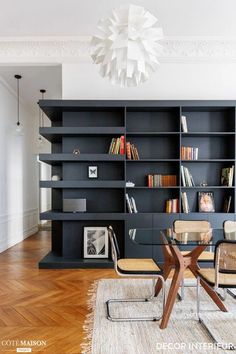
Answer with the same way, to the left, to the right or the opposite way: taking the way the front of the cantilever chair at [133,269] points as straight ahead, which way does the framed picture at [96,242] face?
to the right

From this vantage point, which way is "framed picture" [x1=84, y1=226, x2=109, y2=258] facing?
toward the camera

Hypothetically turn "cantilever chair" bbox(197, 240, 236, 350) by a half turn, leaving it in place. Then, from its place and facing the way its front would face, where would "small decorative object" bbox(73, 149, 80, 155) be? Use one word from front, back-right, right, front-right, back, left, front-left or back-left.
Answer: back

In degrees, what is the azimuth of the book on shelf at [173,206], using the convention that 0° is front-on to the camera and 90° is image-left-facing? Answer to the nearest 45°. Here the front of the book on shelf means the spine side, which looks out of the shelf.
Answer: approximately 0°

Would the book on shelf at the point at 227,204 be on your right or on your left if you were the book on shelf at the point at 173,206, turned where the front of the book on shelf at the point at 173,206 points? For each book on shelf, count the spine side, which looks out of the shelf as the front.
on your left

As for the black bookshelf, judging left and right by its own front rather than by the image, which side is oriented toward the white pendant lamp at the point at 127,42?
front

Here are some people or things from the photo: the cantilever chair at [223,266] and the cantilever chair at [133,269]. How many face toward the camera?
0

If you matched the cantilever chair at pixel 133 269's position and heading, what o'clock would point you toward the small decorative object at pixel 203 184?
The small decorative object is roughly at 10 o'clock from the cantilever chair.

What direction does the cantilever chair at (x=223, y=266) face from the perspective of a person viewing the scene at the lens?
facing away from the viewer and to the left of the viewer

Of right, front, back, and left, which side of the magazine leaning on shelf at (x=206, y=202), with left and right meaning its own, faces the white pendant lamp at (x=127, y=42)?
front

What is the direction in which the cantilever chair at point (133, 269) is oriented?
to the viewer's right

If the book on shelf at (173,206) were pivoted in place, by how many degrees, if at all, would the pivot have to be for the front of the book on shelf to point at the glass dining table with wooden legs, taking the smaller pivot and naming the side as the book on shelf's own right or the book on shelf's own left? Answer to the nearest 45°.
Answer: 0° — it already faces it

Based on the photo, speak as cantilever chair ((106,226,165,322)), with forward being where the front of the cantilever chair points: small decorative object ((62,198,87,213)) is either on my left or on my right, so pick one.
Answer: on my left

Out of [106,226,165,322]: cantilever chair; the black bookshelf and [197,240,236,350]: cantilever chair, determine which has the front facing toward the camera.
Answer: the black bookshelf

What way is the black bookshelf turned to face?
toward the camera

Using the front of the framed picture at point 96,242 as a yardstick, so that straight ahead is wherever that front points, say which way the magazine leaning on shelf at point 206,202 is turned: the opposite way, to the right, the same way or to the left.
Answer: the same way

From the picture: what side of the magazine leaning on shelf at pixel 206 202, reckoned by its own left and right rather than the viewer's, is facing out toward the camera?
front
